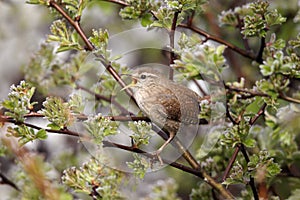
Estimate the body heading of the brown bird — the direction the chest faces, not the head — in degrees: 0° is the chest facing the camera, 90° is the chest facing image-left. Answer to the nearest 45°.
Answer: approximately 90°
